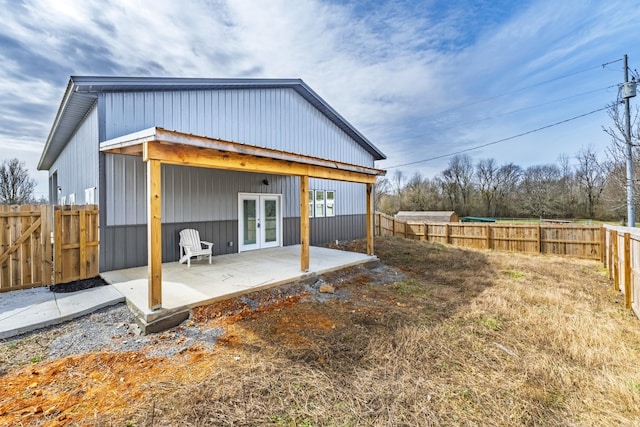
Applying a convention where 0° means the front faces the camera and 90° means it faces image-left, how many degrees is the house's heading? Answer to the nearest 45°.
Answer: approximately 315°

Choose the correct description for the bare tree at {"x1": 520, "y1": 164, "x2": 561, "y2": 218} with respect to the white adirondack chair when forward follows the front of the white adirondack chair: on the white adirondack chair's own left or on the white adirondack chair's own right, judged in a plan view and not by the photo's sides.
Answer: on the white adirondack chair's own left

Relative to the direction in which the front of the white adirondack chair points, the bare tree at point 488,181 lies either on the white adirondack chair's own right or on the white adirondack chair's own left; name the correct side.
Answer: on the white adirondack chair's own left

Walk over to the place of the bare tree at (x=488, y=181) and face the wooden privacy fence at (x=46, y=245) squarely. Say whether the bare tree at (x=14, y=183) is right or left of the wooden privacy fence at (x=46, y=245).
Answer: right

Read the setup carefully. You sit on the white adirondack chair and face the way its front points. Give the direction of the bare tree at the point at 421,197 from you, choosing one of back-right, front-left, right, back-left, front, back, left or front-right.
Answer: left

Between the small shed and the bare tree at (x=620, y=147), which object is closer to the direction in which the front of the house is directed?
the bare tree

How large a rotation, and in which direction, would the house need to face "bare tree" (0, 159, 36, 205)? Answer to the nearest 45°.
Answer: approximately 180°
